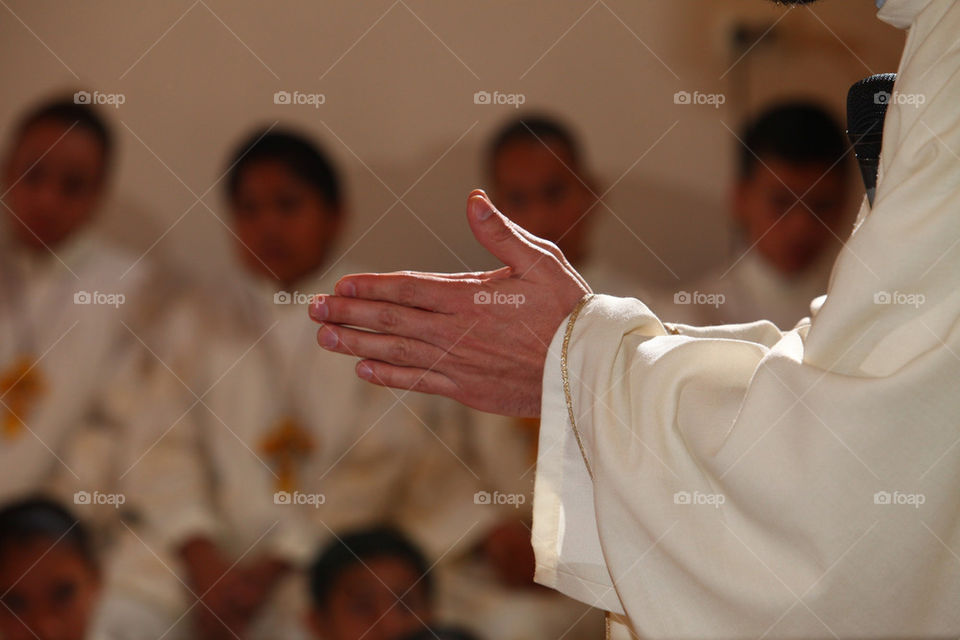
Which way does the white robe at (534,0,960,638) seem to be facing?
to the viewer's left

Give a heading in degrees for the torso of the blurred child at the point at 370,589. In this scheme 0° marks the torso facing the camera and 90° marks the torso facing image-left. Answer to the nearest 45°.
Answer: approximately 315°

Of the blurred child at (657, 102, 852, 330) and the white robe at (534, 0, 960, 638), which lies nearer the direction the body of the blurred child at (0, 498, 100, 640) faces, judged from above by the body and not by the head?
the white robe

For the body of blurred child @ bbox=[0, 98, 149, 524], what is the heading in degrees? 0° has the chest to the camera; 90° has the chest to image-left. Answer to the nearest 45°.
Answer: approximately 45°

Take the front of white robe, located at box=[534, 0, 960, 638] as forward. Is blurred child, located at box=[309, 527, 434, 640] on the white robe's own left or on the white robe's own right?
on the white robe's own right

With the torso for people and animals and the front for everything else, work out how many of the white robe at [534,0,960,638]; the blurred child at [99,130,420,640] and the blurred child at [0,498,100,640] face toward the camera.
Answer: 2

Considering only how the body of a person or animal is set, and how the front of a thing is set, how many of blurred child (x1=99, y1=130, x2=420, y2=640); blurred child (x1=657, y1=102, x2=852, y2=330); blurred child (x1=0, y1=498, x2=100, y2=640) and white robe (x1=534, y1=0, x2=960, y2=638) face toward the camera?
3

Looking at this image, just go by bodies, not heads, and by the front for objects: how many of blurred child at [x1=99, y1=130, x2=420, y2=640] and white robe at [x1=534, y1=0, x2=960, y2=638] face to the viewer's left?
1
